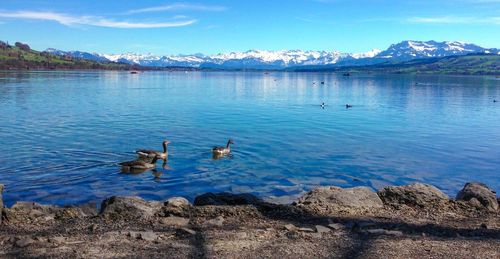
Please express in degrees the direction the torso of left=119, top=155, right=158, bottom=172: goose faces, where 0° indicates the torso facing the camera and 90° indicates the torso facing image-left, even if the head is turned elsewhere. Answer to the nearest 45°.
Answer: approximately 270°

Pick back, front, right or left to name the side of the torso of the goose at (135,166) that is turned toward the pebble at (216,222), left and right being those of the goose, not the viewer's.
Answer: right

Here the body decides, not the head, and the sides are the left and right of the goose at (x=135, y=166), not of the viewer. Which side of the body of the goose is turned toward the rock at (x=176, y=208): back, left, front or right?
right

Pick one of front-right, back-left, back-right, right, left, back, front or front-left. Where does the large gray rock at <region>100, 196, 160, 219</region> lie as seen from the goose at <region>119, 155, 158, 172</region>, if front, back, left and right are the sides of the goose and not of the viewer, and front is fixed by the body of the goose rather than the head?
right

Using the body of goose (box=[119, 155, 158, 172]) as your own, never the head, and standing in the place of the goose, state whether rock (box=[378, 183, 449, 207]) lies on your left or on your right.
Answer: on your right

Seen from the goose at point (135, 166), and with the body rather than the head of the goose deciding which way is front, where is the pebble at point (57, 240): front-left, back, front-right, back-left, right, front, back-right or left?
right

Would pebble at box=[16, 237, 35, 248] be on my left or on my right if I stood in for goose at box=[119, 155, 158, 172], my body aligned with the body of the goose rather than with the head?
on my right

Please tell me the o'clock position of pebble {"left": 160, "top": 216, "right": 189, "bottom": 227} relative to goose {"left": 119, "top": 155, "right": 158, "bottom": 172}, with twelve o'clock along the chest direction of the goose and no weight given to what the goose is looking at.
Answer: The pebble is roughly at 3 o'clock from the goose.

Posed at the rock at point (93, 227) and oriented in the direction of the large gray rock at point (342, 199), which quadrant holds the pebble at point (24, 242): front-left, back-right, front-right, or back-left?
back-right
